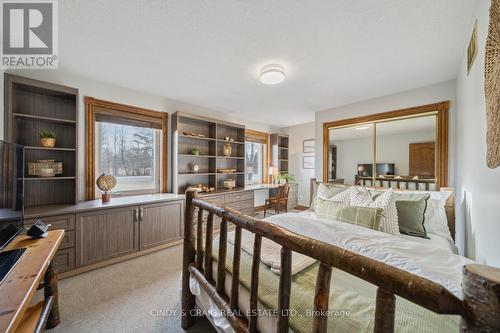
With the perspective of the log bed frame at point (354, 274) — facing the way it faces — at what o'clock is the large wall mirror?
The large wall mirror is roughly at 5 o'clock from the log bed frame.

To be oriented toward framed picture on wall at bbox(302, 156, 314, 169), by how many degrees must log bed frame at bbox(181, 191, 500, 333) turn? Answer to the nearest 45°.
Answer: approximately 135° to its right

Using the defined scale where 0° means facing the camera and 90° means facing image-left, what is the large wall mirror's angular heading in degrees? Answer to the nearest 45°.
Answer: approximately 45°

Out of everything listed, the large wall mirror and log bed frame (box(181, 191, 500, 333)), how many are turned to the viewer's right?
0

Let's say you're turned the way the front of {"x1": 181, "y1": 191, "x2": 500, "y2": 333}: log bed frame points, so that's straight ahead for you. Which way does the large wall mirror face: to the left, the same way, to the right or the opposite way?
the same way

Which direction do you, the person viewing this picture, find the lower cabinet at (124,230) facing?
facing the viewer and to the right of the viewer

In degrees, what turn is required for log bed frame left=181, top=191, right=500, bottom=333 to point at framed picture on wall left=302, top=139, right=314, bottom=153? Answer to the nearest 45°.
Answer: approximately 135° to its right

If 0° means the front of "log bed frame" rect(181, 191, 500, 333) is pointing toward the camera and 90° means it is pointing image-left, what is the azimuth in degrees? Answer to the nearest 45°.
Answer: approximately 45°

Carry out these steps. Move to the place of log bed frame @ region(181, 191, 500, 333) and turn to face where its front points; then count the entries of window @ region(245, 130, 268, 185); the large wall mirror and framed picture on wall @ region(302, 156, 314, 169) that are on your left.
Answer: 0

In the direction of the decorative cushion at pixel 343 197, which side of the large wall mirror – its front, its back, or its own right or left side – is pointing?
front

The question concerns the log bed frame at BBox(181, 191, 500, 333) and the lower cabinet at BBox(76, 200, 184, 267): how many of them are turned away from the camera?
0

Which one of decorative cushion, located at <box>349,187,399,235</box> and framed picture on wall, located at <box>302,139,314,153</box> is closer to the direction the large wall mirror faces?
the decorative cushion

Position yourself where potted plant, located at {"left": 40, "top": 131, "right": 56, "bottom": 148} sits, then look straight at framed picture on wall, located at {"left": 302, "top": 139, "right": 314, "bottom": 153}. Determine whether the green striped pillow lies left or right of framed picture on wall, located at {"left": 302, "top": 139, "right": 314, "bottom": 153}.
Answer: right
